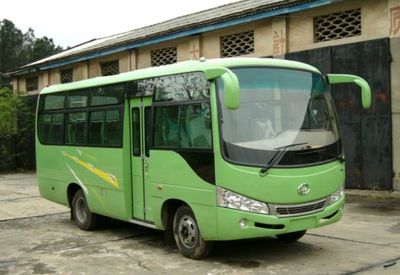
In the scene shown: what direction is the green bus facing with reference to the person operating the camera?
facing the viewer and to the right of the viewer

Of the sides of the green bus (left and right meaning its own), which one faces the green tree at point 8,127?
back
